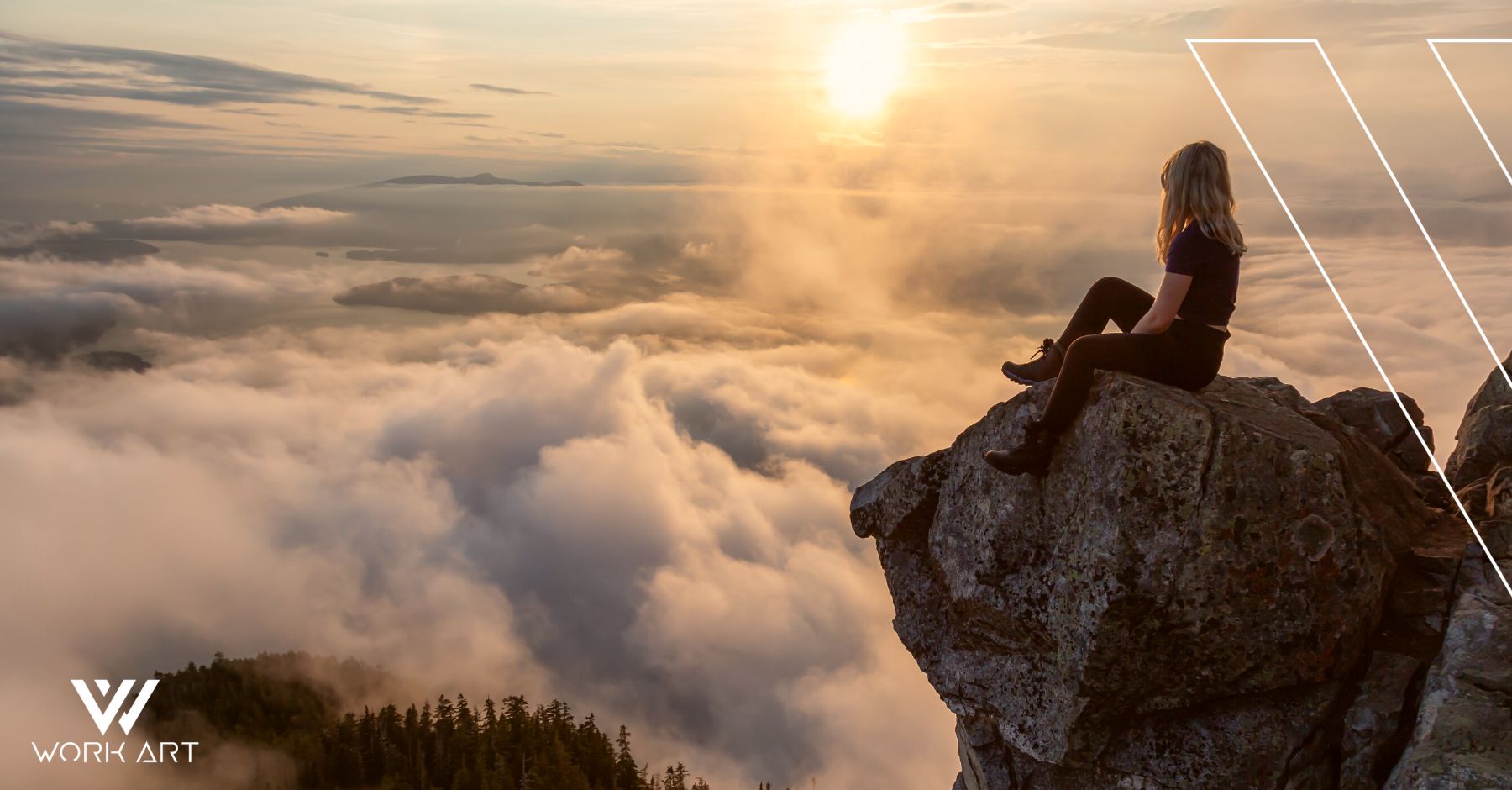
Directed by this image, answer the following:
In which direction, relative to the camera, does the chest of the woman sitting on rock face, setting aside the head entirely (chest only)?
to the viewer's left

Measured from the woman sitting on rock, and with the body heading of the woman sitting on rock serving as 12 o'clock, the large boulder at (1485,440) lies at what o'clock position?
The large boulder is roughly at 4 o'clock from the woman sitting on rock.

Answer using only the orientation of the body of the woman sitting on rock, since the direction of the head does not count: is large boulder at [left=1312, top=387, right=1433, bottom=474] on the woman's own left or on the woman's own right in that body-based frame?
on the woman's own right

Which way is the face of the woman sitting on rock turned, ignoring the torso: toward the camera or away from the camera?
away from the camera
